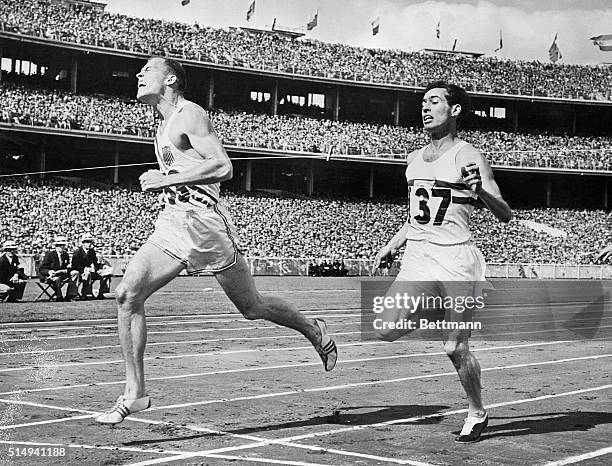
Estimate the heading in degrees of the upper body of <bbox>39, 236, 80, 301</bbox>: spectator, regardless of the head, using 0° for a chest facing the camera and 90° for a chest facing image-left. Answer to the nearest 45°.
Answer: approximately 315°

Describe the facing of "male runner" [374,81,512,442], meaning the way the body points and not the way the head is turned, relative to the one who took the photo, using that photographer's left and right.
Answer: facing the viewer and to the left of the viewer

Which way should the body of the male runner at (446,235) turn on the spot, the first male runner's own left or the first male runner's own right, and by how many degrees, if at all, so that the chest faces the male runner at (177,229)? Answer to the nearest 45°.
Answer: approximately 45° to the first male runner's own right

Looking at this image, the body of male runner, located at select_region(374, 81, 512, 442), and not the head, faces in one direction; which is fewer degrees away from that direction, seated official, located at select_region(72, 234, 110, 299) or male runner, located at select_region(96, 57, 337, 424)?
the male runner

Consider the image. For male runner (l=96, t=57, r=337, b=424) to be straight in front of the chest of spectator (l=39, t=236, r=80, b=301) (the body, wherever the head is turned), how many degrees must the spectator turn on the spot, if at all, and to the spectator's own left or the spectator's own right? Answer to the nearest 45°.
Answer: approximately 45° to the spectator's own right

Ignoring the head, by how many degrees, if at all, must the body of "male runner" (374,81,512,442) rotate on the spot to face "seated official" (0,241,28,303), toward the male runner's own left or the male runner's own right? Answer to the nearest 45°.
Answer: approximately 90° to the male runner's own right

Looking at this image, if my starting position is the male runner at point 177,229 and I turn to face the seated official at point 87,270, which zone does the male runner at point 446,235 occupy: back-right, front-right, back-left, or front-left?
back-right

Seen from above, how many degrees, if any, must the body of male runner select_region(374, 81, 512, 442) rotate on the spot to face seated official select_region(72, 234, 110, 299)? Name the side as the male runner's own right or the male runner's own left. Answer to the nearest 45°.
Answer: approximately 90° to the male runner's own right

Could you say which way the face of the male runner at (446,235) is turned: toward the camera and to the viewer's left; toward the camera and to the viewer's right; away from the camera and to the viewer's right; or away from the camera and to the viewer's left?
toward the camera and to the viewer's left
